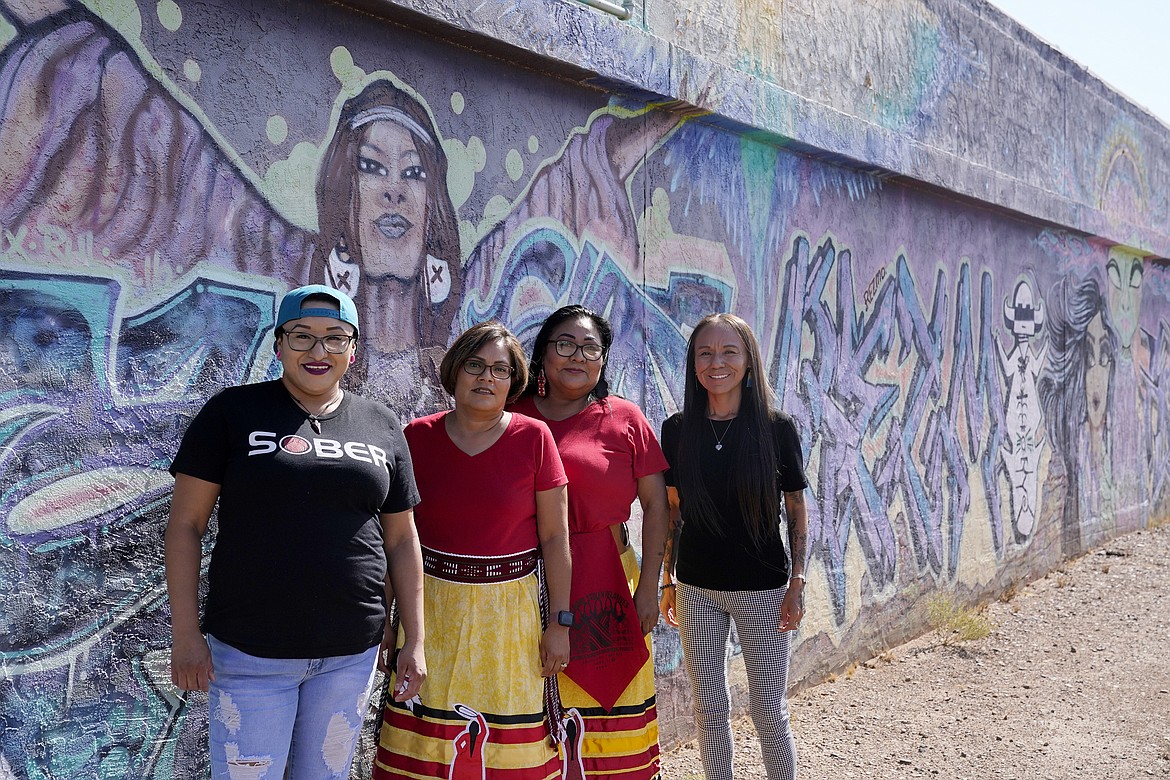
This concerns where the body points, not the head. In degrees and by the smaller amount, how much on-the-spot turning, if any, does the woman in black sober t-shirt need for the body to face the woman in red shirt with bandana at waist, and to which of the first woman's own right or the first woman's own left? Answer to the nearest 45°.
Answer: approximately 135° to the first woman's own left

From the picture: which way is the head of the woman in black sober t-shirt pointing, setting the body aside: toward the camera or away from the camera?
toward the camera

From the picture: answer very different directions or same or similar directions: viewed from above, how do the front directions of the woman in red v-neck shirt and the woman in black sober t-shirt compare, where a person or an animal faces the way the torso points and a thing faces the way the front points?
same or similar directions

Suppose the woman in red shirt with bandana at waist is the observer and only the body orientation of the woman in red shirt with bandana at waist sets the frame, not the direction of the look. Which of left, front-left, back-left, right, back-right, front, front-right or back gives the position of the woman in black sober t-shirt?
front-right

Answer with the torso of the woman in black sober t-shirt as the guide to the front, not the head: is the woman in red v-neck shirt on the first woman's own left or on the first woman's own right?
on the first woman's own left

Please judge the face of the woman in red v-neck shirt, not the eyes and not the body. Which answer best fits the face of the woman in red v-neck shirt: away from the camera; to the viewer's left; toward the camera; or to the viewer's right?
toward the camera

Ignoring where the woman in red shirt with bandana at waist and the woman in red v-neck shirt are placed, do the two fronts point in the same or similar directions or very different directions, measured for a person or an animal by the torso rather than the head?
same or similar directions

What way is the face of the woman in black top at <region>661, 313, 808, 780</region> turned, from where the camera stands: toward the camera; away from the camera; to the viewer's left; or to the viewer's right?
toward the camera

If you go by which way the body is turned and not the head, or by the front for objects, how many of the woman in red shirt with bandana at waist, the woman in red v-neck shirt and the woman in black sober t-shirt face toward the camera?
3

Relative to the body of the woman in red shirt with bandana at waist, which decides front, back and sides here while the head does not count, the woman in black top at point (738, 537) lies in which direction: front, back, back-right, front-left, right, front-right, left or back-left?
back-left

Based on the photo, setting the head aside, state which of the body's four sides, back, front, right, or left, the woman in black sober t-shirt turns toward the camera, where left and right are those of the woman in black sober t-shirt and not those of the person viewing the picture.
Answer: front

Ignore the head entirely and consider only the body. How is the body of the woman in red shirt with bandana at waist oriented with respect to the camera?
toward the camera

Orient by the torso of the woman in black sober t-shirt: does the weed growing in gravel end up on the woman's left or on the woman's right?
on the woman's left
